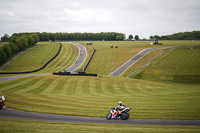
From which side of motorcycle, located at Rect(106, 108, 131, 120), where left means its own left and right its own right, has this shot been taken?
left
